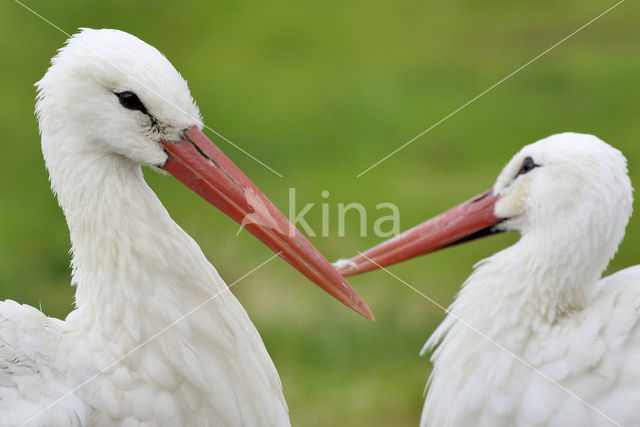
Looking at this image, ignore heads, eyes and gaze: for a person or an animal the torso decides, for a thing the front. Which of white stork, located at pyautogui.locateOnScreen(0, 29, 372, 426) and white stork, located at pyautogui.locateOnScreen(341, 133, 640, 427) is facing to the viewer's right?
white stork, located at pyautogui.locateOnScreen(0, 29, 372, 426)

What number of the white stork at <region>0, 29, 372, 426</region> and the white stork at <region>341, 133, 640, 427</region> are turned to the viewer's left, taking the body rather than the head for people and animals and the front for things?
1

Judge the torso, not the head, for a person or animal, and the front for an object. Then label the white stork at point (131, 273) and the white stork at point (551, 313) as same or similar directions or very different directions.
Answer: very different directions

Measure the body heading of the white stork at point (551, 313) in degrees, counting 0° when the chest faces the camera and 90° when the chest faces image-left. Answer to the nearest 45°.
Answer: approximately 90°

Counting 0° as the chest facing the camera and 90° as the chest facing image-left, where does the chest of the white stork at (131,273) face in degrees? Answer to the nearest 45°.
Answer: approximately 270°

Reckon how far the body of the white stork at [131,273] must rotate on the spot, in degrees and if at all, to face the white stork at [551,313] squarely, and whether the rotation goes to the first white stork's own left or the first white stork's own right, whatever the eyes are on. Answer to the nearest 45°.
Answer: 0° — it already faces it
